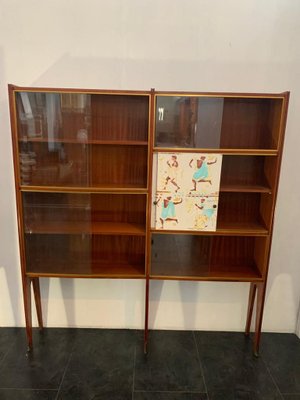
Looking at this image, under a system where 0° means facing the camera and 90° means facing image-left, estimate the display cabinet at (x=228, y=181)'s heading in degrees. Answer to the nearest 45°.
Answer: approximately 0°
